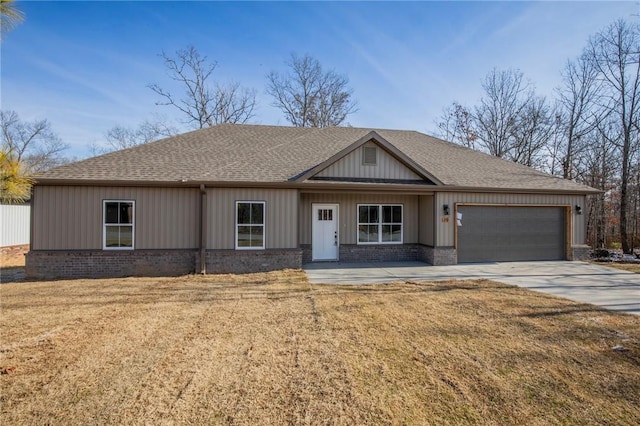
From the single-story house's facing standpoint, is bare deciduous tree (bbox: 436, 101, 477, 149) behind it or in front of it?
behind

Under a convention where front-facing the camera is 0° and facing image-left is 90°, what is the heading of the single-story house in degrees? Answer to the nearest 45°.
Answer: approximately 0°

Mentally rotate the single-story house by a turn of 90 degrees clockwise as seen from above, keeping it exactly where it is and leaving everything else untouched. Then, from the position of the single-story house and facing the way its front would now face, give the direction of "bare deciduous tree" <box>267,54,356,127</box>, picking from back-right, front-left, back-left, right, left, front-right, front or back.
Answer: right
